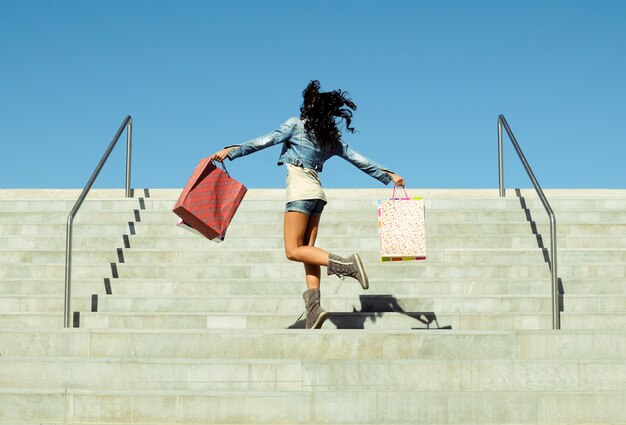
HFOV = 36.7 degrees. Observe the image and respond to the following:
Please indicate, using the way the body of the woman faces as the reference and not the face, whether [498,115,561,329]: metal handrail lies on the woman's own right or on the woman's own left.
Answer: on the woman's own right

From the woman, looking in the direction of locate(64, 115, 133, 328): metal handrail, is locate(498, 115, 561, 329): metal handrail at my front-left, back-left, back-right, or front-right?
back-right

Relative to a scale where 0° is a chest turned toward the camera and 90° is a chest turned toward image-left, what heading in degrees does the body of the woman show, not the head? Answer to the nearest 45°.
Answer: approximately 135°

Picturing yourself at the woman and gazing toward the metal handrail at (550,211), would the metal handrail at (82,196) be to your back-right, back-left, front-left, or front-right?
back-left
